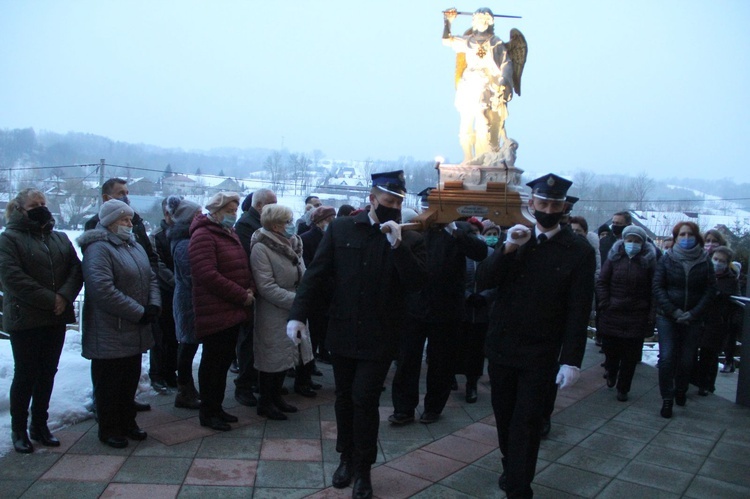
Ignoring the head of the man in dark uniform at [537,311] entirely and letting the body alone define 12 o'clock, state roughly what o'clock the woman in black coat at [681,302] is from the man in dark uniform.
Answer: The woman in black coat is roughly at 7 o'clock from the man in dark uniform.

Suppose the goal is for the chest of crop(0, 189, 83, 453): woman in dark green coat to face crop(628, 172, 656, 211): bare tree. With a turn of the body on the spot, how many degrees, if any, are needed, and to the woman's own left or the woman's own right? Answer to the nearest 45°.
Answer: approximately 90° to the woman's own left

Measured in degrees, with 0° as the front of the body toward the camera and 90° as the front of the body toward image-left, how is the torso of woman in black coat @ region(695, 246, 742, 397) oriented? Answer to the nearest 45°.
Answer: approximately 45°

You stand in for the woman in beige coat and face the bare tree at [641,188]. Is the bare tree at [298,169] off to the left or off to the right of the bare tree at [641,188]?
left

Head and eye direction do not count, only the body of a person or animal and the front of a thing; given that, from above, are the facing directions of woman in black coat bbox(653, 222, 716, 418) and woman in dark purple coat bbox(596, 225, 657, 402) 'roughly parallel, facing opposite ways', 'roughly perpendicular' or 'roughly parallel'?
roughly parallel

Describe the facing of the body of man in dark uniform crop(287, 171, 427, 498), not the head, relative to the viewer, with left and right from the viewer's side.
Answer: facing the viewer

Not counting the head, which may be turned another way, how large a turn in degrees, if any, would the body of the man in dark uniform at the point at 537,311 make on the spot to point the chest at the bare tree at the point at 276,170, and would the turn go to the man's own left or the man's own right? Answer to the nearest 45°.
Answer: approximately 135° to the man's own right

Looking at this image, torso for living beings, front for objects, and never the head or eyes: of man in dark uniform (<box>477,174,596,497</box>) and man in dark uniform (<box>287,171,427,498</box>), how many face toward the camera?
2

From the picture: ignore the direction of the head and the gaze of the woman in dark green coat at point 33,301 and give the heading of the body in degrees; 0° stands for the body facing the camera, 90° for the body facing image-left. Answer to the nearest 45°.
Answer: approximately 315°

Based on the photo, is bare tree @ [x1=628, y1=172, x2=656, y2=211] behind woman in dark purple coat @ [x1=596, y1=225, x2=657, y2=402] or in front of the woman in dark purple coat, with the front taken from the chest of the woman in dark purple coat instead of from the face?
behind

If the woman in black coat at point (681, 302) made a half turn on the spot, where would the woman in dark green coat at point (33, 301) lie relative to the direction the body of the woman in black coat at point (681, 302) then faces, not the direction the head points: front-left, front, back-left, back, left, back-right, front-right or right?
back-left

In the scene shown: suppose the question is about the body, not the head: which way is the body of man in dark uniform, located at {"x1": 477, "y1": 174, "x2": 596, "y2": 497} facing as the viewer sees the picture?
toward the camera

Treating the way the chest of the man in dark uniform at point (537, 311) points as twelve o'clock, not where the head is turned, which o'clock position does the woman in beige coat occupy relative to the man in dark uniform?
The woman in beige coat is roughly at 4 o'clock from the man in dark uniform.

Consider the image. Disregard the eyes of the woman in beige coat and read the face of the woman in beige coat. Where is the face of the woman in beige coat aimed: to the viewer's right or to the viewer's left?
to the viewer's right

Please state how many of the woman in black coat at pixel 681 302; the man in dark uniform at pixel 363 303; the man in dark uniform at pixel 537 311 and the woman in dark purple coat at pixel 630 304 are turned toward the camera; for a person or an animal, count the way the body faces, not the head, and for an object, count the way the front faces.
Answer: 4
